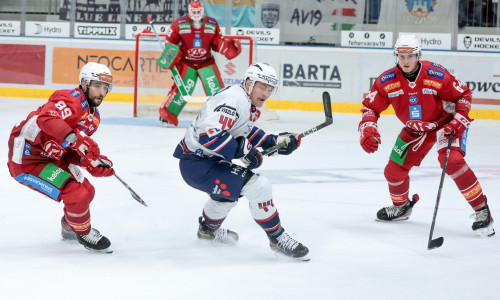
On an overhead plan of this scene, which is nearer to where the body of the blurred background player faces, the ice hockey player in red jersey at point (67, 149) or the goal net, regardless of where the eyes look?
the ice hockey player in red jersey

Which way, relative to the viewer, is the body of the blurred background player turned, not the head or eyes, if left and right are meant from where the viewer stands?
facing the viewer

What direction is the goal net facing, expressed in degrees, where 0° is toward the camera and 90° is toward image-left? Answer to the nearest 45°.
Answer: approximately 0°

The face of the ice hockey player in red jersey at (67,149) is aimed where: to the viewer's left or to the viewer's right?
to the viewer's right

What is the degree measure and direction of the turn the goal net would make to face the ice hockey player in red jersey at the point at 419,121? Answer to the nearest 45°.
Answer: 0° — it already faces them

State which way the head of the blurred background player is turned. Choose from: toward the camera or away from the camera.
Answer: toward the camera

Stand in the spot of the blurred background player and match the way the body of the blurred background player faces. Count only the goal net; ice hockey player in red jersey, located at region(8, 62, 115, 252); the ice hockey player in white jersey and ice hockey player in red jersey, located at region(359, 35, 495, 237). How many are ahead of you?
3

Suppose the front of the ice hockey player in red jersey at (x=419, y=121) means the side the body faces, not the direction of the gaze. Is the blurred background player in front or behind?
behind

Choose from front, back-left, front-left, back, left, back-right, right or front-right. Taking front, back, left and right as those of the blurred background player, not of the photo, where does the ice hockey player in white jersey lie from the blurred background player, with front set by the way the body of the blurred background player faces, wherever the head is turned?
front

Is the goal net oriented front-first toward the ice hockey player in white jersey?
yes

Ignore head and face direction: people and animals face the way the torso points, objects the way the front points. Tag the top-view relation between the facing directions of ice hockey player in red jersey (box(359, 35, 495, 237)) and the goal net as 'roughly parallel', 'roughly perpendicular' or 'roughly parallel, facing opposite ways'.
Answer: roughly parallel

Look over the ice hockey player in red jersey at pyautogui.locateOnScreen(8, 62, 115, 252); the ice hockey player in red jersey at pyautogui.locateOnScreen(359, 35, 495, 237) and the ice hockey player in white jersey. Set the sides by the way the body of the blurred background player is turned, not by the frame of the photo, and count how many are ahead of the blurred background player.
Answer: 3
